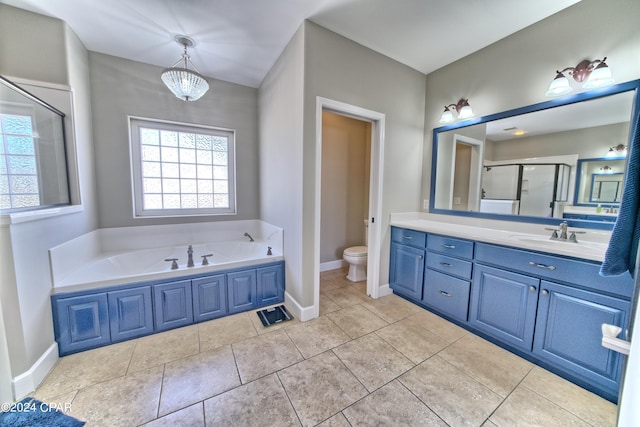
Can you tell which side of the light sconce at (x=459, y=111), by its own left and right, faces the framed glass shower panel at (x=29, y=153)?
front

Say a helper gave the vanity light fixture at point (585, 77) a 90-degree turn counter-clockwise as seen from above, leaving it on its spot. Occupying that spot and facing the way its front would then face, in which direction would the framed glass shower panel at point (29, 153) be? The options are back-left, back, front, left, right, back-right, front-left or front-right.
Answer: right

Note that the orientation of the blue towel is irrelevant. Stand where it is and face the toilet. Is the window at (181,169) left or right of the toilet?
left

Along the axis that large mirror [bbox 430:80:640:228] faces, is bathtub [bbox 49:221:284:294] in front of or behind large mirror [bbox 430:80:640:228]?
in front

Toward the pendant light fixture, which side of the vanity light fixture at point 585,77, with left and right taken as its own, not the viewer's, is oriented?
front

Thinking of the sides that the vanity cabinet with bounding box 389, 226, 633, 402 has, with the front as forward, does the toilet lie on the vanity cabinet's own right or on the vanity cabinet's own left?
on the vanity cabinet's own right

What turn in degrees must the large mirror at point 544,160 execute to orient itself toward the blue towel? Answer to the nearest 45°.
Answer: approximately 45° to its left

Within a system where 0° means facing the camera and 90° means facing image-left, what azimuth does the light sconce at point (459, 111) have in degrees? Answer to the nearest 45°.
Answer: approximately 45°

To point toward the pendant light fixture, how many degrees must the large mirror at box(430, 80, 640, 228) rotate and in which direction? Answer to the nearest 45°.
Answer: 0° — it already faces it

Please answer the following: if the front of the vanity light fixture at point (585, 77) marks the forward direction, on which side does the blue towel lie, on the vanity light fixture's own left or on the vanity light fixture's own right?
on the vanity light fixture's own left

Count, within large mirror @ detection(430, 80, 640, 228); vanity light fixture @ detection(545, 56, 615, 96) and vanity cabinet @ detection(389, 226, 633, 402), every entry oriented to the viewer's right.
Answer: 0

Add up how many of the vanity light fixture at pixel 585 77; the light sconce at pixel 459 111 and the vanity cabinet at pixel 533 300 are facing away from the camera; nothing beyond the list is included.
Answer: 0

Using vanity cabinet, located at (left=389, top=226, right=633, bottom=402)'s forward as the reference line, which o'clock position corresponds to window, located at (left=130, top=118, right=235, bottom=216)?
The window is roughly at 1 o'clock from the vanity cabinet.

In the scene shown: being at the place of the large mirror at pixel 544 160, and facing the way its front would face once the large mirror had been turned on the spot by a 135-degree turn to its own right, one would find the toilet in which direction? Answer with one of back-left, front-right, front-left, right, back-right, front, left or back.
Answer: left
